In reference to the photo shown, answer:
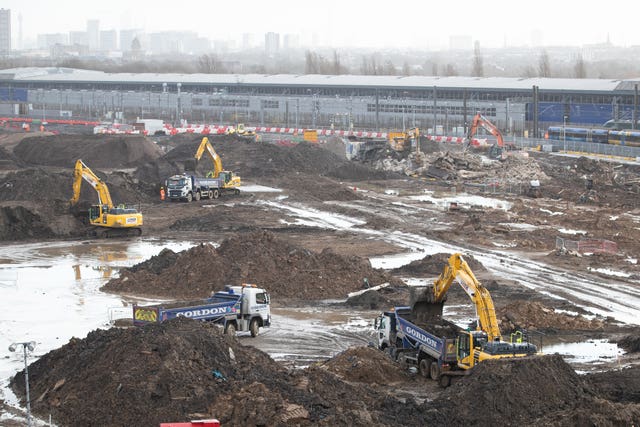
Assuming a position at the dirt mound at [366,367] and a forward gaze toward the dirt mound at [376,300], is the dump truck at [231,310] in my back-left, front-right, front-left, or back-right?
front-left

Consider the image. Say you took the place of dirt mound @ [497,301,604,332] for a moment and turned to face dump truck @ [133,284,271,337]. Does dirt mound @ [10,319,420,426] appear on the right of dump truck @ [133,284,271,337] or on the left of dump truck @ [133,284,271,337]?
left

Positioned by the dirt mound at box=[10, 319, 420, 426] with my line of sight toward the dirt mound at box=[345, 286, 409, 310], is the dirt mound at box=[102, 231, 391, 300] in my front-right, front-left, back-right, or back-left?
front-left
